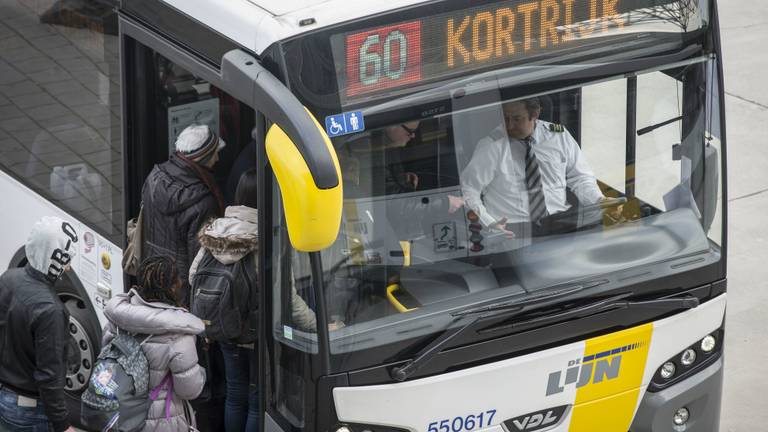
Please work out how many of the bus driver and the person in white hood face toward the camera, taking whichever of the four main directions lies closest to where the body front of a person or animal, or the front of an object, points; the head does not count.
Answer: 1

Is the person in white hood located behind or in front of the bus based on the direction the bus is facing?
behind

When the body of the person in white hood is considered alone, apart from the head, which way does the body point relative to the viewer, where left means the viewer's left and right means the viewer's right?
facing away from the viewer and to the right of the viewer

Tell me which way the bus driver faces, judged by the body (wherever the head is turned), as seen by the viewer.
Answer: toward the camera

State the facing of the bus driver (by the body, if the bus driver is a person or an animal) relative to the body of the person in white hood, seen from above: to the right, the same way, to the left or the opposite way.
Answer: the opposite way

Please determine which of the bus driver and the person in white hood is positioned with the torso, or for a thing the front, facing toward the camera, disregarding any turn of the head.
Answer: the bus driver

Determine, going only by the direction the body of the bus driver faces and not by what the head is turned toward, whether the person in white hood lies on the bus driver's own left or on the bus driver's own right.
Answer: on the bus driver's own right
